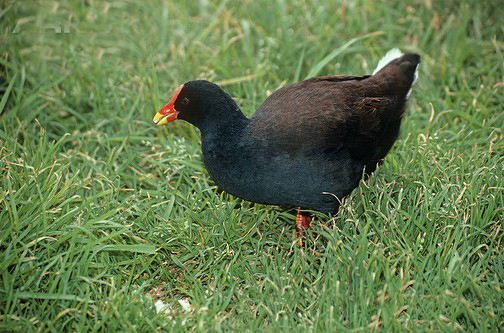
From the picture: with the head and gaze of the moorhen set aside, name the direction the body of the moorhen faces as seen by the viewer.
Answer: to the viewer's left
